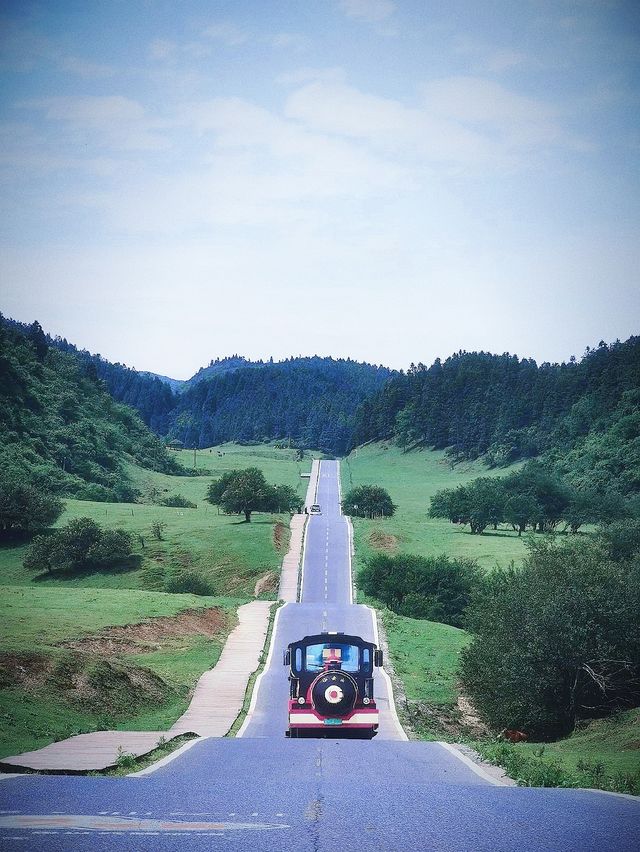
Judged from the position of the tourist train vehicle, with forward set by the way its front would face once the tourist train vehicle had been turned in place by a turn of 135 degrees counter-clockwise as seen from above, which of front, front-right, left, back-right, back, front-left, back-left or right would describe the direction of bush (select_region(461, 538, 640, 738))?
front

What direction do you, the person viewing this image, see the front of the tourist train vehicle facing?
facing the viewer
